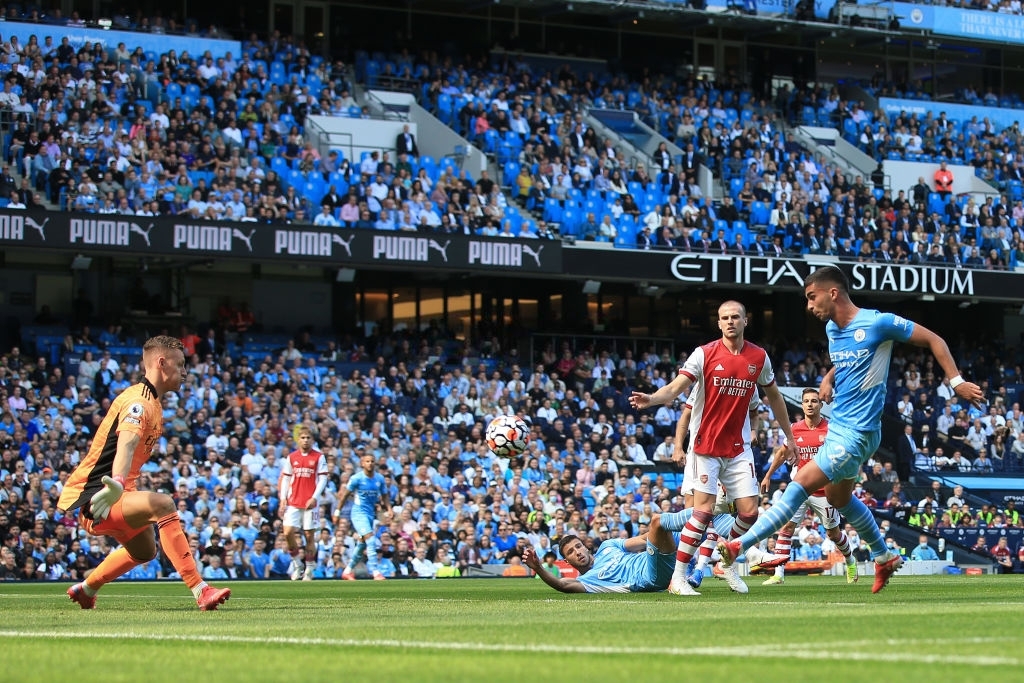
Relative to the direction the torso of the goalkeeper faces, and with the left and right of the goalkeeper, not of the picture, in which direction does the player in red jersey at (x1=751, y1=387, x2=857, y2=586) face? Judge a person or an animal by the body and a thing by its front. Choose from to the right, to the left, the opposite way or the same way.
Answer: to the right

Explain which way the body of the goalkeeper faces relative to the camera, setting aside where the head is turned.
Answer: to the viewer's right

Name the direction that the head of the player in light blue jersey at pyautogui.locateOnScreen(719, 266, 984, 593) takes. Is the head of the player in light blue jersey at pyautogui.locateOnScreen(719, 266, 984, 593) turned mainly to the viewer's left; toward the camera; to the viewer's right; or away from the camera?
to the viewer's left

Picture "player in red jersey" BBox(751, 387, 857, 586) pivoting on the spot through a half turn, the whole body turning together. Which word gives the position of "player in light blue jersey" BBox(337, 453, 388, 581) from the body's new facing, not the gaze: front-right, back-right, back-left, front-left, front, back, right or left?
front-left

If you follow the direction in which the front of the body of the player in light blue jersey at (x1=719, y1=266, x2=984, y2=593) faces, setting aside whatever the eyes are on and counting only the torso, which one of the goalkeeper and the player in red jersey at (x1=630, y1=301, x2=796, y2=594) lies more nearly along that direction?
the goalkeeper

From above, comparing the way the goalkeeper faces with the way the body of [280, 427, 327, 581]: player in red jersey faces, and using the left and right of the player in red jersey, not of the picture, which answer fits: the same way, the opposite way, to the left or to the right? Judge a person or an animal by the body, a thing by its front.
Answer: to the left

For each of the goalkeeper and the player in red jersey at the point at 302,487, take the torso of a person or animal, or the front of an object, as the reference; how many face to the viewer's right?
1

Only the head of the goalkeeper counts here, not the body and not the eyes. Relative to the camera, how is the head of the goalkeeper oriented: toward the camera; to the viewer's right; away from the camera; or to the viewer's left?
to the viewer's right
